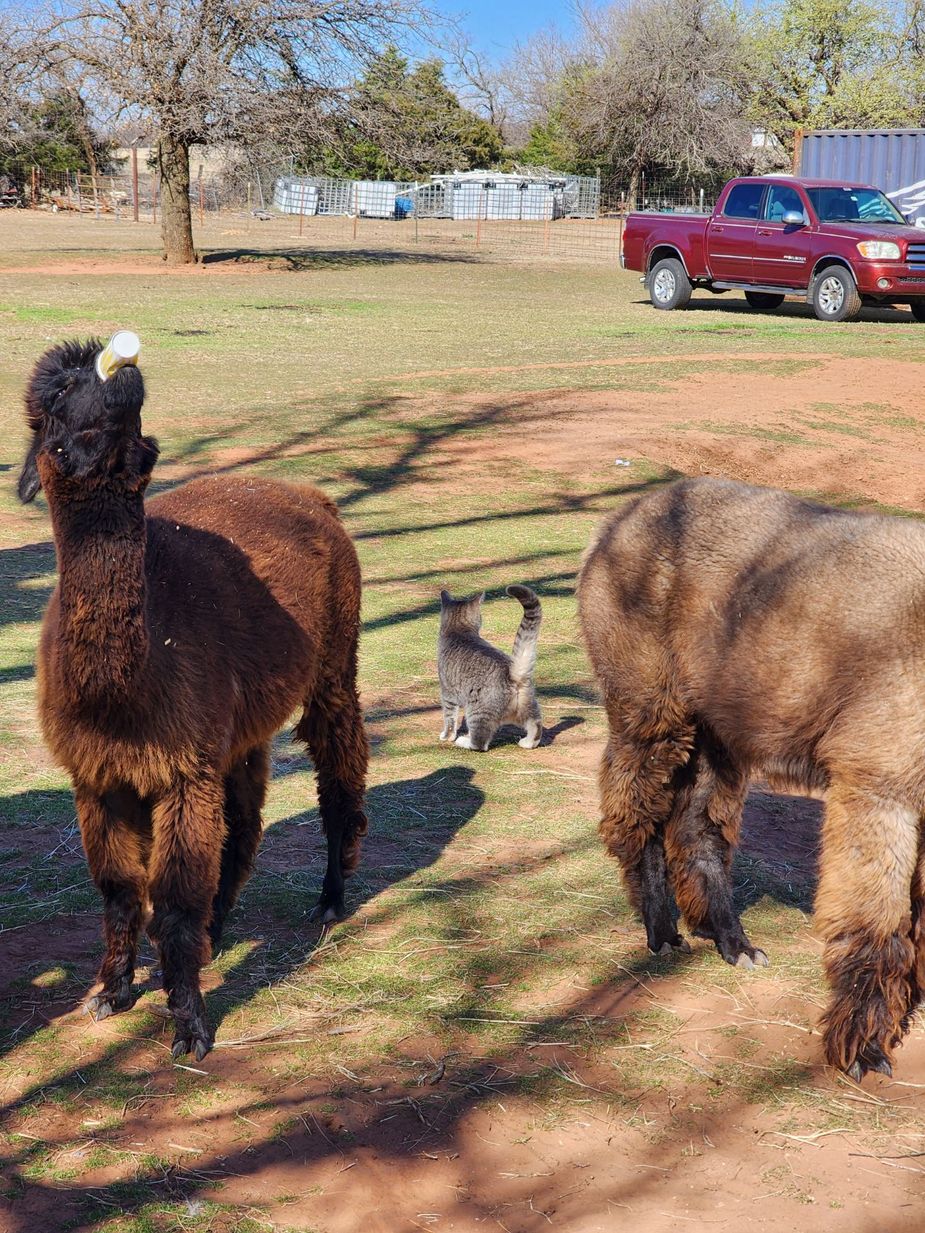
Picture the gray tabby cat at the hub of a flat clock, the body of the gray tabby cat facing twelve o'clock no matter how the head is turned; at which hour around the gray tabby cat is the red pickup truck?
The red pickup truck is roughly at 2 o'clock from the gray tabby cat.

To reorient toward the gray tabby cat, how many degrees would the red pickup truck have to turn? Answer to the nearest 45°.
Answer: approximately 45° to its right

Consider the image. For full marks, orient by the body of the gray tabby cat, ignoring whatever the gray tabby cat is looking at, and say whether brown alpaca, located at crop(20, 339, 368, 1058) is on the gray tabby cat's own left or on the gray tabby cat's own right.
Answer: on the gray tabby cat's own left

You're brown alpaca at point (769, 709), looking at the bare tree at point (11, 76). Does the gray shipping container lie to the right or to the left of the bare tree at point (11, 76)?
right

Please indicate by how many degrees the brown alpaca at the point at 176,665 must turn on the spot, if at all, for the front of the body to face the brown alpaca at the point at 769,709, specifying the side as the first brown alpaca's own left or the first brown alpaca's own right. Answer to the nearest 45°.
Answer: approximately 135° to the first brown alpaca's own left

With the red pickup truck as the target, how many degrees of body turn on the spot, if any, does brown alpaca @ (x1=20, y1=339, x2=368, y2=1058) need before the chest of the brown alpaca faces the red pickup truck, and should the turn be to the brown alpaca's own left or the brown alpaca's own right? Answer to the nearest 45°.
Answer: approximately 180°

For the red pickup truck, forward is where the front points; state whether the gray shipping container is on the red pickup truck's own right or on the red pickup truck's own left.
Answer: on the red pickup truck's own left

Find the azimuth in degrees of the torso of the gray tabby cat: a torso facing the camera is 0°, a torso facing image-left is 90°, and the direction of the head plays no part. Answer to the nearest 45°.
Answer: approximately 135°
